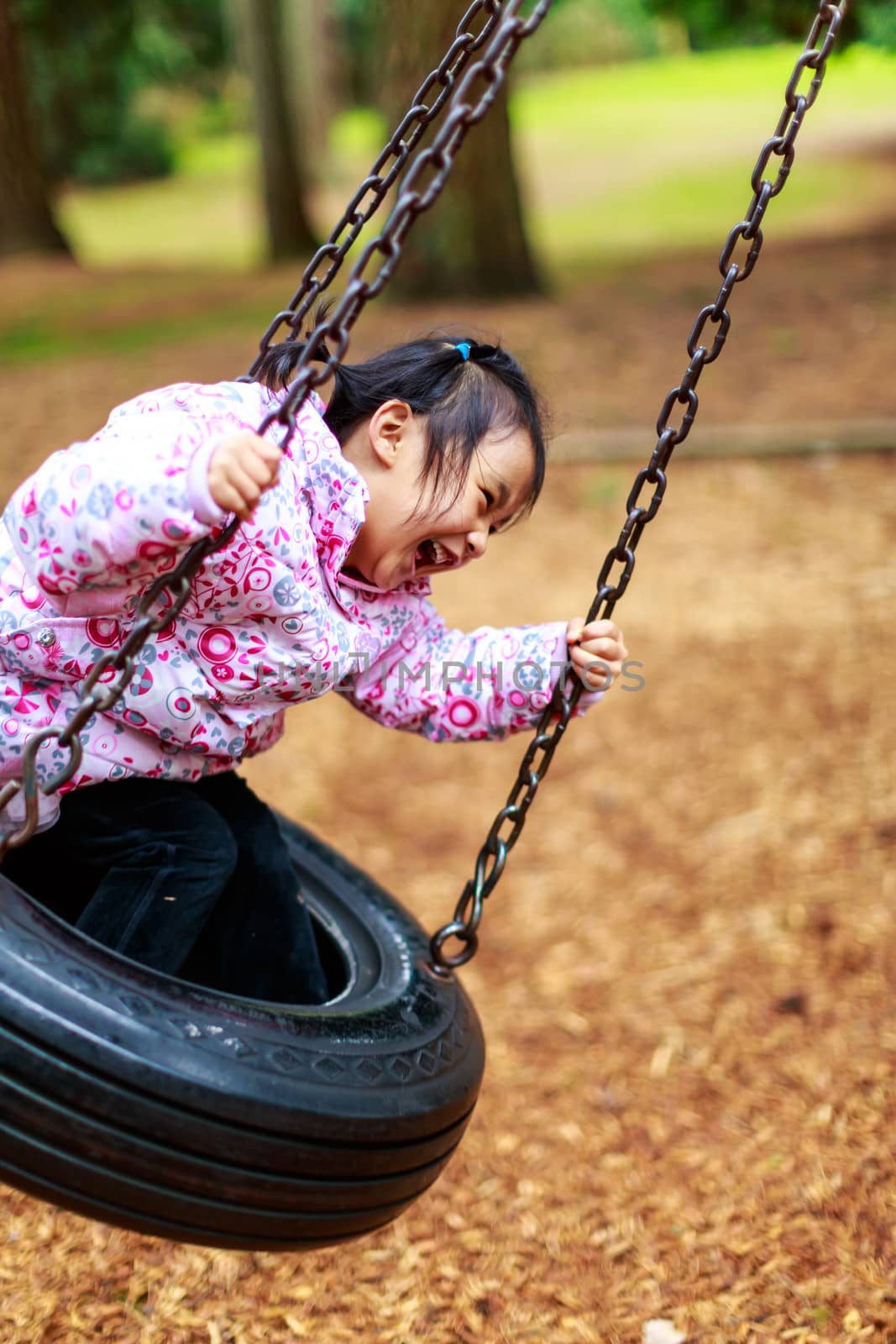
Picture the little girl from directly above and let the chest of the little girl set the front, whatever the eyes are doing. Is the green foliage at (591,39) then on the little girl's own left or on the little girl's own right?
on the little girl's own left

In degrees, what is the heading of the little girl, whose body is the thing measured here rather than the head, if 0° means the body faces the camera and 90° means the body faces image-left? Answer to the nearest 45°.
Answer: approximately 270°

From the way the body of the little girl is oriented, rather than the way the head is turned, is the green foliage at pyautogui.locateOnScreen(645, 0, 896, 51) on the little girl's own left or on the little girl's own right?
on the little girl's own left

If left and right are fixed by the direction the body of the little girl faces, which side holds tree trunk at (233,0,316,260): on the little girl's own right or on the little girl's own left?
on the little girl's own left

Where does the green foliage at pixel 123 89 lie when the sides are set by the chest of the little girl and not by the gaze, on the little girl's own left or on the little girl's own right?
on the little girl's own left

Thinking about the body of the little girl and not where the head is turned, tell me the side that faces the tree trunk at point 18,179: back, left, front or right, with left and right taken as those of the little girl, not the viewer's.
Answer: left

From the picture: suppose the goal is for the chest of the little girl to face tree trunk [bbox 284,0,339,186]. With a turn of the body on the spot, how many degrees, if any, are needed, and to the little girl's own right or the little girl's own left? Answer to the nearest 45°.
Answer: approximately 90° to the little girl's own left

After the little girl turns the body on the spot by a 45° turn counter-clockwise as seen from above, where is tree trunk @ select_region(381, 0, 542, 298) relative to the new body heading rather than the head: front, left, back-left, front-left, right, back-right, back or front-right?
front-left
